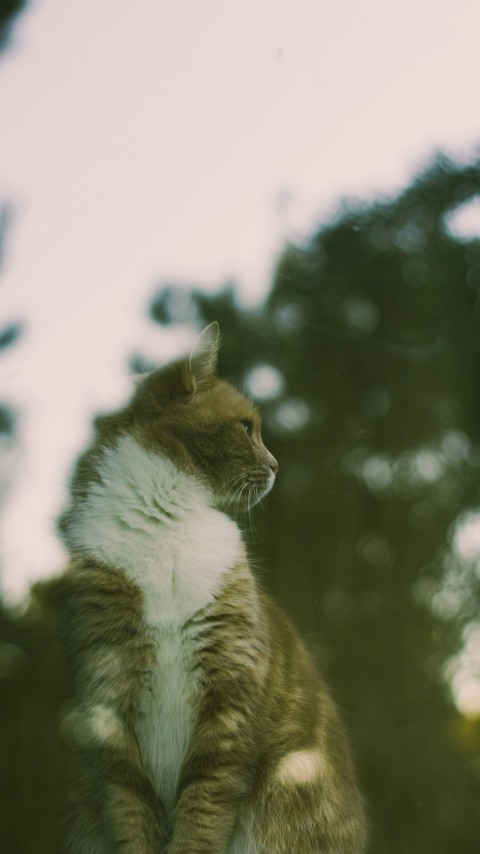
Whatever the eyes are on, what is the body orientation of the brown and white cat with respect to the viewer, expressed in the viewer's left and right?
facing the viewer and to the left of the viewer
